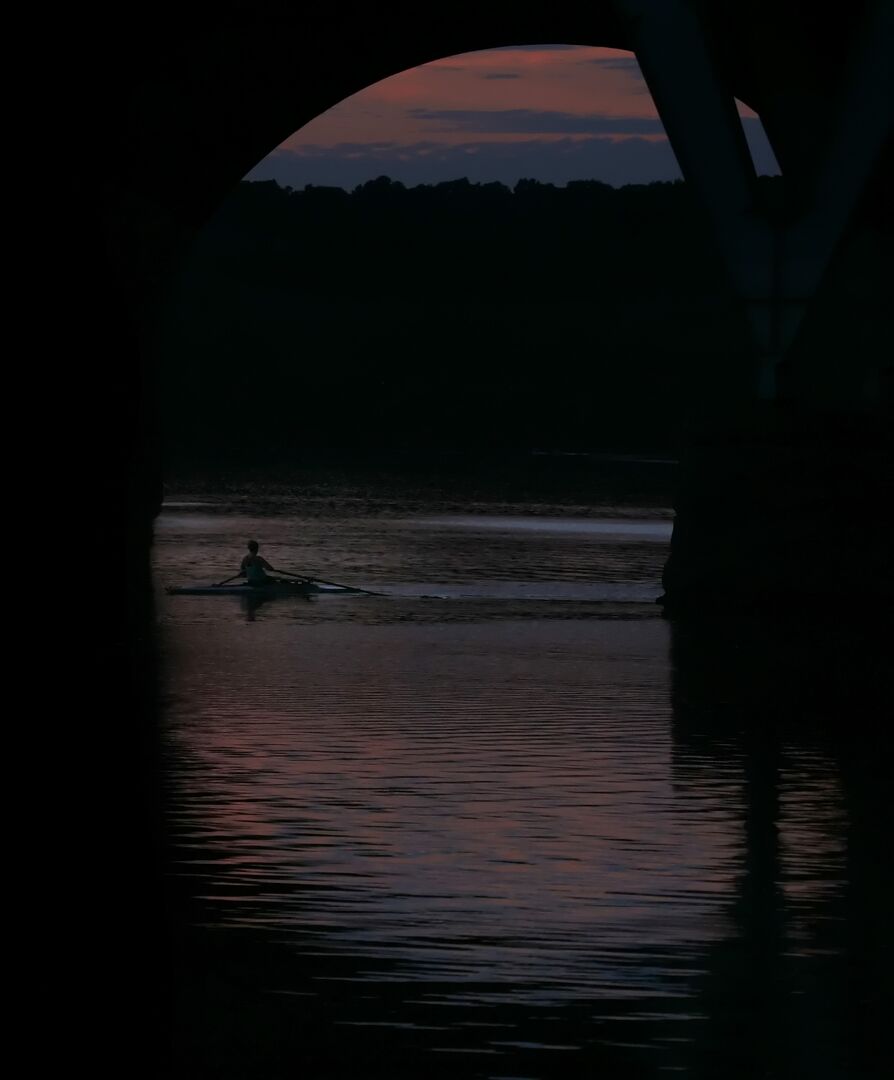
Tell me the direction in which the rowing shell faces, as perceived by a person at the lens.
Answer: facing to the left of the viewer
